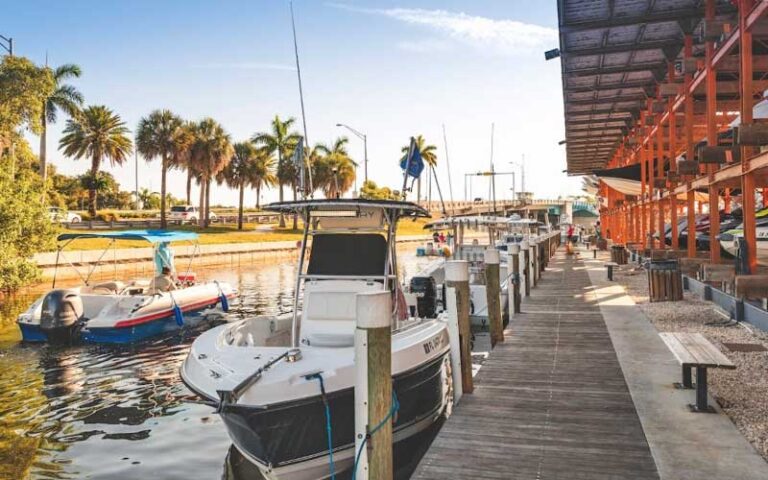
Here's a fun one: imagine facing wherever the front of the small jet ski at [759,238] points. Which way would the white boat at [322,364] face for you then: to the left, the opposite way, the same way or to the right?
to the left

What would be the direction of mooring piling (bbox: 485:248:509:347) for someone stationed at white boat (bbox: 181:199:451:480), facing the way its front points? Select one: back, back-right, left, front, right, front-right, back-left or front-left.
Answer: back

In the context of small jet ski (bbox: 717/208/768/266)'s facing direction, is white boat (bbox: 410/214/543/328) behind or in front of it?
in front

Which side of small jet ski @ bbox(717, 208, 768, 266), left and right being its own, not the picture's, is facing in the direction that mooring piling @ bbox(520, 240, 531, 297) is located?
front

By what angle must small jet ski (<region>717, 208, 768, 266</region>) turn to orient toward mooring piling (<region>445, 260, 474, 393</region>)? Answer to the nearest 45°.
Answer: approximately 90° to its left

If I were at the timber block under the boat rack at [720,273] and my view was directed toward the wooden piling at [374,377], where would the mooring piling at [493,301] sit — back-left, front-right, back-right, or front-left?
front-right

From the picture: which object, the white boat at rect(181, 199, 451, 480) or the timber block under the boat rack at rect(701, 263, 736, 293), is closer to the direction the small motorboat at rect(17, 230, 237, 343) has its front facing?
the timber block under the boat rack

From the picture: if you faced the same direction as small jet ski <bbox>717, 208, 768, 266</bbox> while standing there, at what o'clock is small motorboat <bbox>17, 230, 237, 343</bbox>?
small motorboat <bbox>17, 230, 237, 343</bbox> is roughly at 11 o'clock from small jet ski <bbox>717, 208, 768, 266</bbox>.

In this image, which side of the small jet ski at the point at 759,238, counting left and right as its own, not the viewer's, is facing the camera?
left

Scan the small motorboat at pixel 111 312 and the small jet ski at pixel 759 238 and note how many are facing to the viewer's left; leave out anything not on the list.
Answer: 1

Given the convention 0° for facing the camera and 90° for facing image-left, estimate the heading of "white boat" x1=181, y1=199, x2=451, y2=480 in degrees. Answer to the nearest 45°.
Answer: approximately 45°
